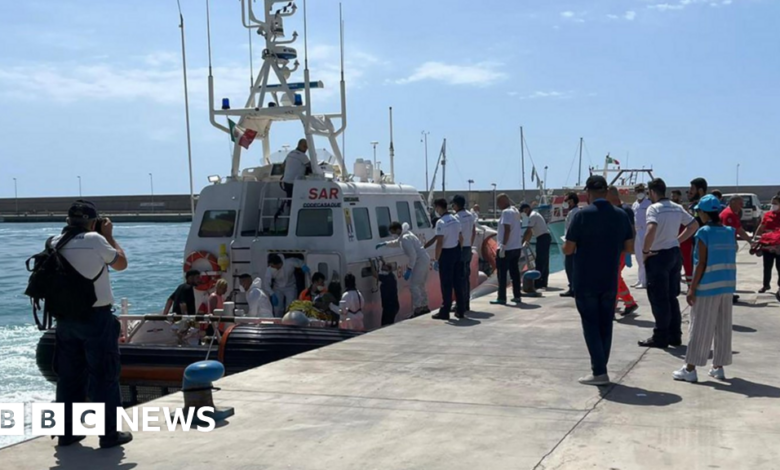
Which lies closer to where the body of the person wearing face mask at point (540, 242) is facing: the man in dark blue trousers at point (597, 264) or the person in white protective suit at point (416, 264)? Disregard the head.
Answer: the person in white protective suit

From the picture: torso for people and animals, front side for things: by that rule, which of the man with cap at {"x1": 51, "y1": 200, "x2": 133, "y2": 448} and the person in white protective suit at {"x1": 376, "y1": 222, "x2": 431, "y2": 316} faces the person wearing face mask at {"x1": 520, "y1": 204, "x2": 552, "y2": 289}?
the man with cap

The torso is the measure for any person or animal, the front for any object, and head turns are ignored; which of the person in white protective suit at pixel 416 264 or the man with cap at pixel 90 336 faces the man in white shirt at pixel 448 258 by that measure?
the man with cap

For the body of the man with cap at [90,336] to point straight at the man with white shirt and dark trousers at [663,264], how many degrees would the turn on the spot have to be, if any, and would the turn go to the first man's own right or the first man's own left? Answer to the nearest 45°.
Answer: approximately 45° to the first man's own right

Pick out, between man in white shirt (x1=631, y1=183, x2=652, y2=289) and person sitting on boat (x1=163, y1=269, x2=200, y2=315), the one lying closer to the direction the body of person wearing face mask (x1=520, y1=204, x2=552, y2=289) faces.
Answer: the person sitting on boat

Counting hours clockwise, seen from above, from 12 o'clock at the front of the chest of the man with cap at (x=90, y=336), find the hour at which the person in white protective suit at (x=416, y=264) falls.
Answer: The person in white protective suit is roughly at 12 o'clock from the man with cap.

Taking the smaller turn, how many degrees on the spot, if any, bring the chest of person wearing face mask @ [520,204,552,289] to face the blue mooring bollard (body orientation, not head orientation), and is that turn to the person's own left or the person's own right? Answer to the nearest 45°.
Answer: approximately 90° to the person's own left

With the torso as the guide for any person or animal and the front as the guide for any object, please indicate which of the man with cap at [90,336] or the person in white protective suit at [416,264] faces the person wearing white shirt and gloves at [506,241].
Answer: the man with cap

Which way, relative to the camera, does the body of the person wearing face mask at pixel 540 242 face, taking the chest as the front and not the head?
to the viewer's left

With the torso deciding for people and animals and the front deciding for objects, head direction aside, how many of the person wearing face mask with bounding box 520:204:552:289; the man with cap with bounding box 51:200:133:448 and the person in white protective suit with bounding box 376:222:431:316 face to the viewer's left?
2

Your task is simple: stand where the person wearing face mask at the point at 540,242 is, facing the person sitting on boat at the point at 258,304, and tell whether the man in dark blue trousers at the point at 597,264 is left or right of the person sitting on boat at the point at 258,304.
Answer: left

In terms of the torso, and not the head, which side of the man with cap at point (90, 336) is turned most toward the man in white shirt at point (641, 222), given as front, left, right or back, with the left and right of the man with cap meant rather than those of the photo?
front

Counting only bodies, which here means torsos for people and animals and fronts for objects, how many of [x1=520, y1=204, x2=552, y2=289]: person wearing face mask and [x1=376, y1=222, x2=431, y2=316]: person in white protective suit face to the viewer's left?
2

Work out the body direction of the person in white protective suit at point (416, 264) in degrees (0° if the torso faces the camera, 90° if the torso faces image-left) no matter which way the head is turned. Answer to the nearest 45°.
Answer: approximately 90°

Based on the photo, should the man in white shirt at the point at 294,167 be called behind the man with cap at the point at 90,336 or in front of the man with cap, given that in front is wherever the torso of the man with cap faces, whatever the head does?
in front
